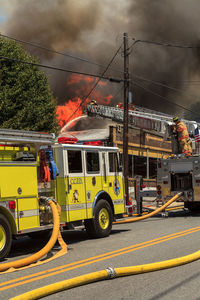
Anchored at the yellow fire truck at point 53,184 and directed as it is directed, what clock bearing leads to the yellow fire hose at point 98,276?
The yellow fire hose is roughly at 4 o'clock from the yellow fire truck.

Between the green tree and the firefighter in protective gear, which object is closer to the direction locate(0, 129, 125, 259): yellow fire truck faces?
the firefighter in protective gear

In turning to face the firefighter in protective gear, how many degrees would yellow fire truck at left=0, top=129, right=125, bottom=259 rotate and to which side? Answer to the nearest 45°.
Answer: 0° — it already faces them

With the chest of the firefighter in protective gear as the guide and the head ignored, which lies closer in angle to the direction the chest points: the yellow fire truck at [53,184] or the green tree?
the green tree

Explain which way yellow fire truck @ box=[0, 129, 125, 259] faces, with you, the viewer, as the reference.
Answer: facing away from the viewer and to the right of the viewer

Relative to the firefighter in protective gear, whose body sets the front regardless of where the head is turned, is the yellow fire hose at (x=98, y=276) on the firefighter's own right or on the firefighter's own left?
on the firefighter's own left

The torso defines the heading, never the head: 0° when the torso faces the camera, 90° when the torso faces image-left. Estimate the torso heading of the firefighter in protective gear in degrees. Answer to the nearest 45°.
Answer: approximately 135°

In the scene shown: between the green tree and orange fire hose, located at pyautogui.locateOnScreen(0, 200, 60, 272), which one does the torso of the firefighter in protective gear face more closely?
the green tree

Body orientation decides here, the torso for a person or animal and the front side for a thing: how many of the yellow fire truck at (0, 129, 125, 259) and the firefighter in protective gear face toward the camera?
0

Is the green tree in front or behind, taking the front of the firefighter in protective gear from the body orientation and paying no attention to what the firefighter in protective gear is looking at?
in front
